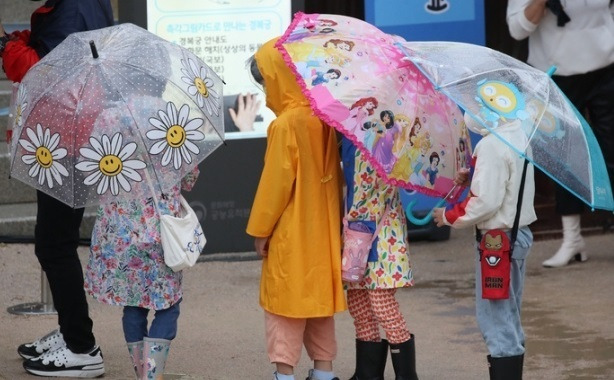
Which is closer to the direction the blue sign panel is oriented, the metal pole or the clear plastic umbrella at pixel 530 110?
the clear plastic umbrella

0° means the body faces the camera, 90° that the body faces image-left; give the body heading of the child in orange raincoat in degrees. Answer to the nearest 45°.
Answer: approximately 135°

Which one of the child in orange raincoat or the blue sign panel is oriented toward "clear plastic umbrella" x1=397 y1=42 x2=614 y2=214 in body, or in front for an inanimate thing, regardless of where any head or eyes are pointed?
the blue sign panel

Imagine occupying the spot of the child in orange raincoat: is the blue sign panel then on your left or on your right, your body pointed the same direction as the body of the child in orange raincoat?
on your right

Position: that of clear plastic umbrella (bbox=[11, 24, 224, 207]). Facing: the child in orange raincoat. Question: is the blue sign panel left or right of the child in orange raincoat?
left

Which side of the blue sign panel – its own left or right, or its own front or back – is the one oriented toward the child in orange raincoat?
front

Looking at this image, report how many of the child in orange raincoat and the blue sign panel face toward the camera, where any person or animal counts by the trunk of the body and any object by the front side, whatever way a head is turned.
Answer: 1

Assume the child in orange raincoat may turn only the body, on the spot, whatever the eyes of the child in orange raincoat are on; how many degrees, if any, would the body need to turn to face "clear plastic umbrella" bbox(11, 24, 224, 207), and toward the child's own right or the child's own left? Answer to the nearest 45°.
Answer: approximately 45° to the child's own left

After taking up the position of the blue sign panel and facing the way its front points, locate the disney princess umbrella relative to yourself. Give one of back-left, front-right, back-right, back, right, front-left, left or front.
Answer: front

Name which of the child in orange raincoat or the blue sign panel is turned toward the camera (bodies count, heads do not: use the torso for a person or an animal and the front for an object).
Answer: the blue sign panel

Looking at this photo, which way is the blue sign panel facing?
toward the camera
